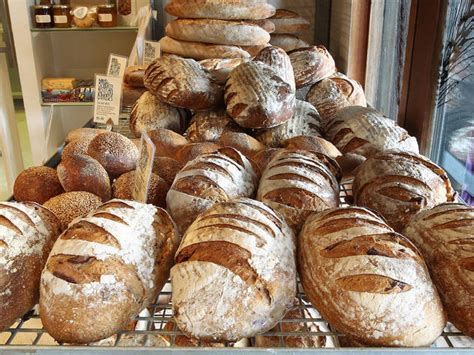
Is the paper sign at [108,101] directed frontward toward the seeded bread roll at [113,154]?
yes

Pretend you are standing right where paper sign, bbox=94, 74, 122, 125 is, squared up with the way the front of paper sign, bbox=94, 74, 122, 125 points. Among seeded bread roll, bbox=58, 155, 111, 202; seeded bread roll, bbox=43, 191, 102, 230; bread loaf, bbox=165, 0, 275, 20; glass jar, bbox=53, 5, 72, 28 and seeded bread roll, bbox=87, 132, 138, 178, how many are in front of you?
3

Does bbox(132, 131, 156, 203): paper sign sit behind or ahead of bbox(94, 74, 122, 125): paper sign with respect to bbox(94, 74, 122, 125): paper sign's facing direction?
ahead

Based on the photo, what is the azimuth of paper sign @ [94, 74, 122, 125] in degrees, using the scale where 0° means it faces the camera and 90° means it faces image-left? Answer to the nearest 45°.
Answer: approximately 0°

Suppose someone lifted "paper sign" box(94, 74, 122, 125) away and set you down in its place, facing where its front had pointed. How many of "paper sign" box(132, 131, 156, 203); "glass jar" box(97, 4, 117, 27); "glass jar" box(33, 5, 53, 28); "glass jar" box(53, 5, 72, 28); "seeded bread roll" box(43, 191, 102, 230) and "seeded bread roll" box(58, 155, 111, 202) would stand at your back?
3

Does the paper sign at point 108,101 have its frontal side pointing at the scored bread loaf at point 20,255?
yes

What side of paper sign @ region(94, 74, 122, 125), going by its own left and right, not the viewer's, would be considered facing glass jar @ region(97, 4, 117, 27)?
back

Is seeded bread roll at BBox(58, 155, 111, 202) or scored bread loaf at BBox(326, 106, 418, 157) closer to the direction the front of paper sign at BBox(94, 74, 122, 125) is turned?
the seeded bread roll

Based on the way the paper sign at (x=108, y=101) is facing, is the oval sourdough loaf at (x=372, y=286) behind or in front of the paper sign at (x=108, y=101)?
in front

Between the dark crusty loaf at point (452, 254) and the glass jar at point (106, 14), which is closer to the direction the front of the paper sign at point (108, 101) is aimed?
the dark crusty loaf

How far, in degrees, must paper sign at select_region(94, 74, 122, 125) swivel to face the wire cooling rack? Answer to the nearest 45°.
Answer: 0° — it already faces it

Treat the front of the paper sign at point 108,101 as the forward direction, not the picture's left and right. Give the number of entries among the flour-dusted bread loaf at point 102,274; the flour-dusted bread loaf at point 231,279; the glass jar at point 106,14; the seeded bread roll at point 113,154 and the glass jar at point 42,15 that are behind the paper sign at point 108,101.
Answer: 2

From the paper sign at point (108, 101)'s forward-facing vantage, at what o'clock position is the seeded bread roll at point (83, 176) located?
The seeded bread roll is roughly at 12 o'clock from the paper sign.

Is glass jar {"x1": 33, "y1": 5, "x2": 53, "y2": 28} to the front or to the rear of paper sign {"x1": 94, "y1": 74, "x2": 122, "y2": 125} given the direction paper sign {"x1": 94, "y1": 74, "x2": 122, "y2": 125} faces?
to the rear
